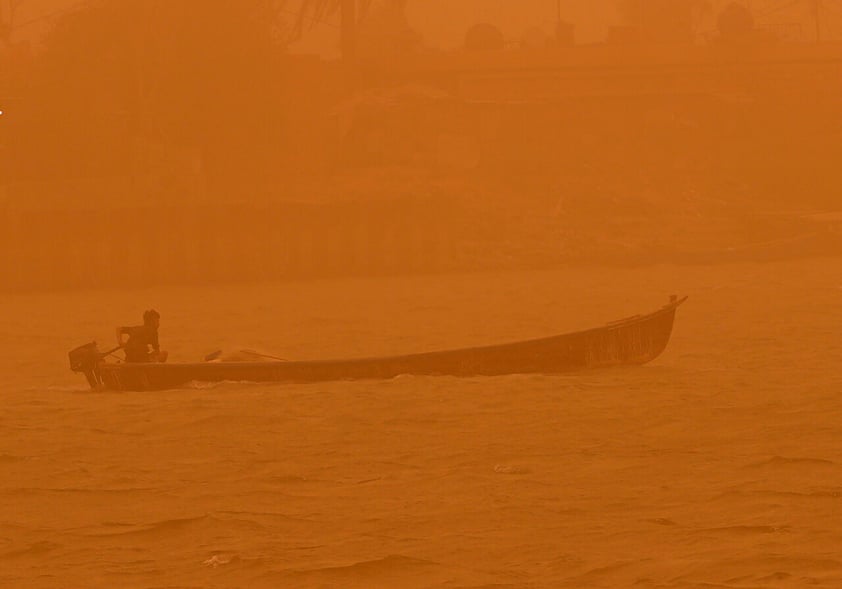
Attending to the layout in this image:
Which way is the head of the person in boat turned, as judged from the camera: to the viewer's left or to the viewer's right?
to the viewer's right

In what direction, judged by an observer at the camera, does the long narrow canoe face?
facing to the right of the viewer
